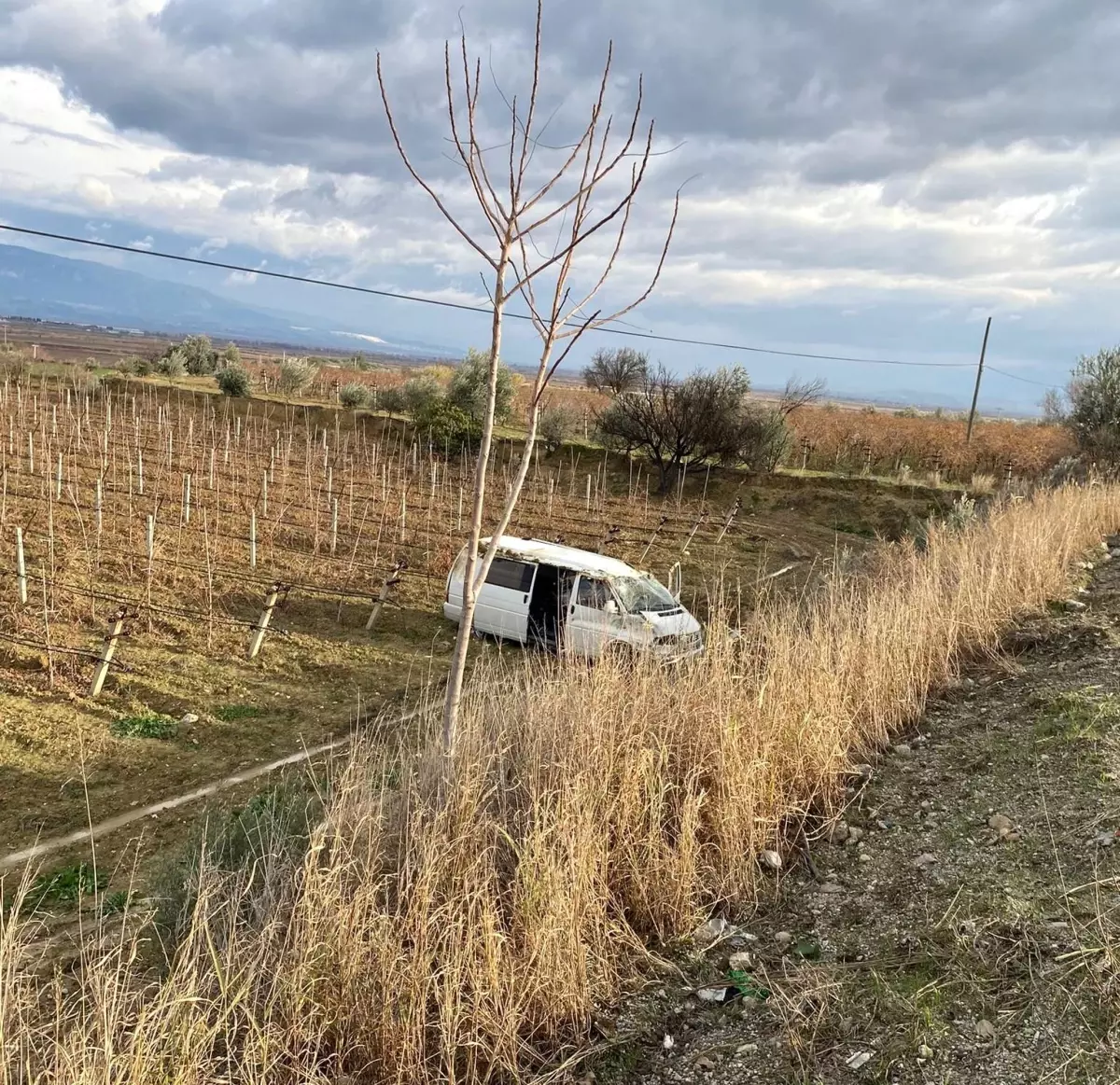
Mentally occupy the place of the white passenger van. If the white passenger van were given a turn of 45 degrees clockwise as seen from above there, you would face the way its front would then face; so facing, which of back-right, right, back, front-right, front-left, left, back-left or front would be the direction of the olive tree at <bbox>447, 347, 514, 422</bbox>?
back

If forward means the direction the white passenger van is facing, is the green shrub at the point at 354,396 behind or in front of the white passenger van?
behind

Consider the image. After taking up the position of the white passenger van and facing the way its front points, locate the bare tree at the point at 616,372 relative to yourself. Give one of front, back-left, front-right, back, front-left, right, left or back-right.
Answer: back-left

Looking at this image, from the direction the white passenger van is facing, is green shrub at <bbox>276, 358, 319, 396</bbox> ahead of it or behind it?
behind

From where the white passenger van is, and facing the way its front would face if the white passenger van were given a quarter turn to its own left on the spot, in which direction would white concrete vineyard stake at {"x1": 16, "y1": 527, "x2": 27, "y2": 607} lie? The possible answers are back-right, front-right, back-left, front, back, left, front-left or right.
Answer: back-left

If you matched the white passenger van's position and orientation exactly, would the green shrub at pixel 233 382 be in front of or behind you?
behind

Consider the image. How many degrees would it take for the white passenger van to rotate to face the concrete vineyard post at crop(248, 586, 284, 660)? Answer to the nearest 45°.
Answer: approximately 135° to its right

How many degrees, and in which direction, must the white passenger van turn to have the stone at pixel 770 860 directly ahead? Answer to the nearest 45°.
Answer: approximately 45° to its right

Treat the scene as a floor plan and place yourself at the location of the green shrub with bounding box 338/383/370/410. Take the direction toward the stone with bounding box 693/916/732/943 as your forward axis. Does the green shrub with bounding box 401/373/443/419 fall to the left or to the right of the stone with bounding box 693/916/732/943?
left

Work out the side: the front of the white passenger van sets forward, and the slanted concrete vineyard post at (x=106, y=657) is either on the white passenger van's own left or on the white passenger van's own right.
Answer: on the white passenger van's own right

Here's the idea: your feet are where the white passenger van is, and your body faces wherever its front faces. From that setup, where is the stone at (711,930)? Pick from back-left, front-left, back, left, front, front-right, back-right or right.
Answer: front-right

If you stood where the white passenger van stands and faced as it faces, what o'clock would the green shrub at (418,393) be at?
The green shrub is roughly at 7 o'clock from the white passenger van.

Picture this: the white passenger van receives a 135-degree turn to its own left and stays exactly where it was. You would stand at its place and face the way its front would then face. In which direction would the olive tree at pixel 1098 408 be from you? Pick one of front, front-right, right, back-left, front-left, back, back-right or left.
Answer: front-right

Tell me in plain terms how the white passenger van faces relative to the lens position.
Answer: facing the viewer and to the right of the viewer

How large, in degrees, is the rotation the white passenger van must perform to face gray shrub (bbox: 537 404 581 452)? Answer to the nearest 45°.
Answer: approximately 135° to its left

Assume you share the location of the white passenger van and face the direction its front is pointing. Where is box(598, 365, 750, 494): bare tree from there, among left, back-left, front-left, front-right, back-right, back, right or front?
back-left
